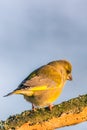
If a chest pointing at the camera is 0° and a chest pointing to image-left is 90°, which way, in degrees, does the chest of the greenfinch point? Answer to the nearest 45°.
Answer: approximately 270°
